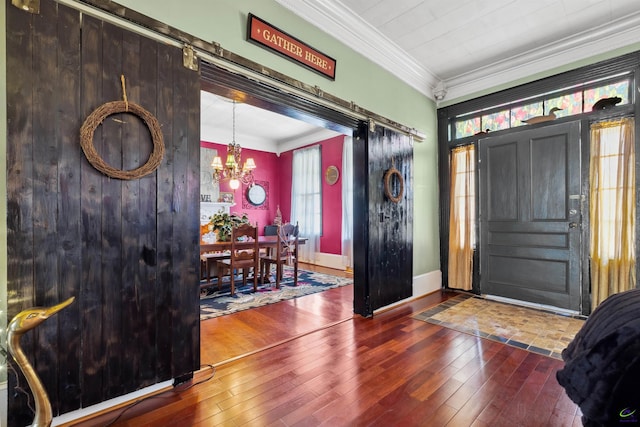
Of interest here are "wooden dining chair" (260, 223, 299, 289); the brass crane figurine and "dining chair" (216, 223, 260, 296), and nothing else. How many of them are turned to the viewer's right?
1

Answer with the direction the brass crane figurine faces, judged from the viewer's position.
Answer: facing to the right of the viewer

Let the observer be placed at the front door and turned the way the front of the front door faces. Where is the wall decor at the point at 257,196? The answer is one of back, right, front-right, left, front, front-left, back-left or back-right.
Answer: front-right

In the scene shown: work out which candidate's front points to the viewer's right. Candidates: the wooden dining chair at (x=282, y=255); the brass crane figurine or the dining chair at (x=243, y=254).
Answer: the brass crane figurine

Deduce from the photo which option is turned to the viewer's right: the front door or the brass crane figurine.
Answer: the brass crane figurine

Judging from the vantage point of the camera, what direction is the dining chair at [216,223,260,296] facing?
facing away from the viewer and to the left of the viewer

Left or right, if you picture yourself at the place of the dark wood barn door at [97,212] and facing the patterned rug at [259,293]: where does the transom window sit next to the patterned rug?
right

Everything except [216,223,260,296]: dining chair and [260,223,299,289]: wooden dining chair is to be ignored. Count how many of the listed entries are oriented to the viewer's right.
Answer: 0

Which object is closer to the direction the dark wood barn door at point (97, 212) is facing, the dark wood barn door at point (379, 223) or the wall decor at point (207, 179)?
the dark wood barn door

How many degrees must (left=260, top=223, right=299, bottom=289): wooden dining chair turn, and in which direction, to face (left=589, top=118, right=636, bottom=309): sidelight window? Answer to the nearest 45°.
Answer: approximately 180°

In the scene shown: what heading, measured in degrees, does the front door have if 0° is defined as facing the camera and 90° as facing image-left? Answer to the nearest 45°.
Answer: approximately 45°

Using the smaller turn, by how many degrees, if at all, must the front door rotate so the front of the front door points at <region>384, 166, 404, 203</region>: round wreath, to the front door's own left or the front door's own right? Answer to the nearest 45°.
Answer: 0° — it already faces it

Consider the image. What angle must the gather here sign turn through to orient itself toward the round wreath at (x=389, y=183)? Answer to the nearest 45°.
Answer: approximately 90° to its left

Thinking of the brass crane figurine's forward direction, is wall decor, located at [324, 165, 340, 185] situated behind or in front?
in front

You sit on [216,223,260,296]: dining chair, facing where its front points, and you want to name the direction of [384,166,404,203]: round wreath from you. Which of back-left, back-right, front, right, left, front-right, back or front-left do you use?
back

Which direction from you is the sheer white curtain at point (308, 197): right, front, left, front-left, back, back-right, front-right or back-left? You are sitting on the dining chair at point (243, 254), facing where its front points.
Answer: right

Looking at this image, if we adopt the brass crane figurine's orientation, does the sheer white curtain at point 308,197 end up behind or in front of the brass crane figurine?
in front

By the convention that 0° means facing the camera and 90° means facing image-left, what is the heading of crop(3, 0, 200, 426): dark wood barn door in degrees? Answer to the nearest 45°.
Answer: approximately 315°
